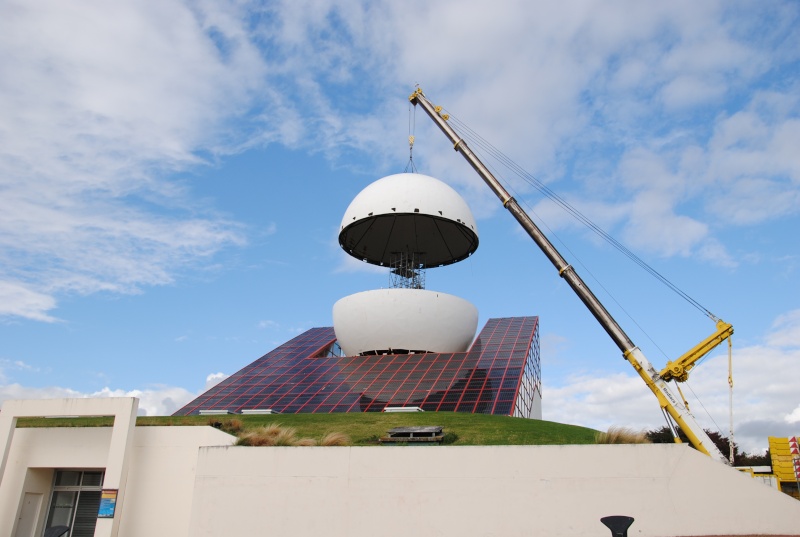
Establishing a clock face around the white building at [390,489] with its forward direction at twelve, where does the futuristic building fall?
The futuristic building is roughly at 6 o'clock from the white building.

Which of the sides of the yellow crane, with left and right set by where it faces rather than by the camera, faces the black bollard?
left

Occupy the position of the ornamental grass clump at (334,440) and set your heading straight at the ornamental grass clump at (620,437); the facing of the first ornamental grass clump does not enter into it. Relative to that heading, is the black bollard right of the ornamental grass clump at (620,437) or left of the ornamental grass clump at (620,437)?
right

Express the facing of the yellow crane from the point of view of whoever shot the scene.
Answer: facing to the left of the viewer

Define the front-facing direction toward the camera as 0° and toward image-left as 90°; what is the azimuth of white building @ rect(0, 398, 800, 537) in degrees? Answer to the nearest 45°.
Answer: approximately 0°

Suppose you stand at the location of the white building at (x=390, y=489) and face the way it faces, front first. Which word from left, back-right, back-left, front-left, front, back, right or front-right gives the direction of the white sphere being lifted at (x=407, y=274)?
back

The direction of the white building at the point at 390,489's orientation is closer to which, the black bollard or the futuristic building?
the black bollard

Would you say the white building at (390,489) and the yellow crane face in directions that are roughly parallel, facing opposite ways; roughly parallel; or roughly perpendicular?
roughly perpendicular

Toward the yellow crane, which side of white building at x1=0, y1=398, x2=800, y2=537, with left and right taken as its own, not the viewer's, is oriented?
back

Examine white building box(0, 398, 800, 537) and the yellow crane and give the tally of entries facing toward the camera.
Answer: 1
